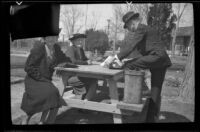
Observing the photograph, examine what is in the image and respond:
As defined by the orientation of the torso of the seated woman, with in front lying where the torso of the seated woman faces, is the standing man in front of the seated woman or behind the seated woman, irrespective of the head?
in front

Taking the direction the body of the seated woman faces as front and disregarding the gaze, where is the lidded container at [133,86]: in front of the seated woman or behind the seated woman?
in front

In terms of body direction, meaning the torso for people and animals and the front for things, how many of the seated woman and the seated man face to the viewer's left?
0

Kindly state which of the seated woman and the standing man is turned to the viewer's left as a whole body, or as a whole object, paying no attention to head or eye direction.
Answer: the standing man

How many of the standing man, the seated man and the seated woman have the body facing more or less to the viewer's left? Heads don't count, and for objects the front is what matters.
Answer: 1

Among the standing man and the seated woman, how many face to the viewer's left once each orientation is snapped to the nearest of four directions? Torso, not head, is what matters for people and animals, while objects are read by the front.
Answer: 1

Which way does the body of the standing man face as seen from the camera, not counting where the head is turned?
to the viewer's left

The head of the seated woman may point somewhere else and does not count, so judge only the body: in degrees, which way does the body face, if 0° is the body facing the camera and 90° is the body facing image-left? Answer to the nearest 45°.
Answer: approximately 315°
